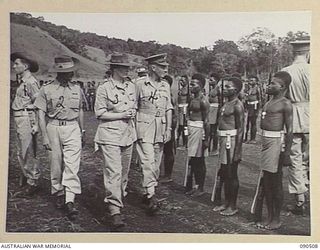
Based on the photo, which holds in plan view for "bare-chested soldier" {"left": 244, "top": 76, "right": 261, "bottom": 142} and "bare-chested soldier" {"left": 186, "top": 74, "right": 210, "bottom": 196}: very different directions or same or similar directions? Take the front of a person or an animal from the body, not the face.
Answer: same or similar directions

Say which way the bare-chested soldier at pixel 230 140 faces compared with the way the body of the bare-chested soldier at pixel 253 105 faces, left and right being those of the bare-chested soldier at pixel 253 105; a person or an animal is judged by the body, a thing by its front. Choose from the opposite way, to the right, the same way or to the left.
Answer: the same way

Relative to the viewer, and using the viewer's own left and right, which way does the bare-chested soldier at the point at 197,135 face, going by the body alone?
facing the viewer and to the left of the viewer

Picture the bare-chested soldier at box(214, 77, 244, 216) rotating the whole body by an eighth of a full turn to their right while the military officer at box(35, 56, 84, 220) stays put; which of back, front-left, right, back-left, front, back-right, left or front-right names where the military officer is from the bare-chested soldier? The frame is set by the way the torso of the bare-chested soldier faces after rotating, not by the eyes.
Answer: front

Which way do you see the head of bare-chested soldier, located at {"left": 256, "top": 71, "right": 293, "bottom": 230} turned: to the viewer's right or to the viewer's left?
to the viewer's left

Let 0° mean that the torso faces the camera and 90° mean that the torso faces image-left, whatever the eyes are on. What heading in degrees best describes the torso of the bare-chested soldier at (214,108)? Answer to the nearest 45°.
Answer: approximately 45°

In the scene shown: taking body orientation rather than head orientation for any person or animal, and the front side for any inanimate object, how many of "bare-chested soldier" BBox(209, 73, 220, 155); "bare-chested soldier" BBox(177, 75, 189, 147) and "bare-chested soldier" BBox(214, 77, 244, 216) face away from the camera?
0

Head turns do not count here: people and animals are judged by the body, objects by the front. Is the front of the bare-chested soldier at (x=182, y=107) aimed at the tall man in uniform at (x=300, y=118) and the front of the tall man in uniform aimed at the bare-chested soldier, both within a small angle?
no

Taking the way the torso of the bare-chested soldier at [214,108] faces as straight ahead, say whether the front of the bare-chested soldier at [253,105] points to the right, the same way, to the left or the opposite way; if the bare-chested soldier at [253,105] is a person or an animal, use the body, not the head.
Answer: the same way

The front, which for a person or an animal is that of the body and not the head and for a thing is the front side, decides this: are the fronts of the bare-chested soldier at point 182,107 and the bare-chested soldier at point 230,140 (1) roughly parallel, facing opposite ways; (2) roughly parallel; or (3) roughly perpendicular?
roughly parallel
